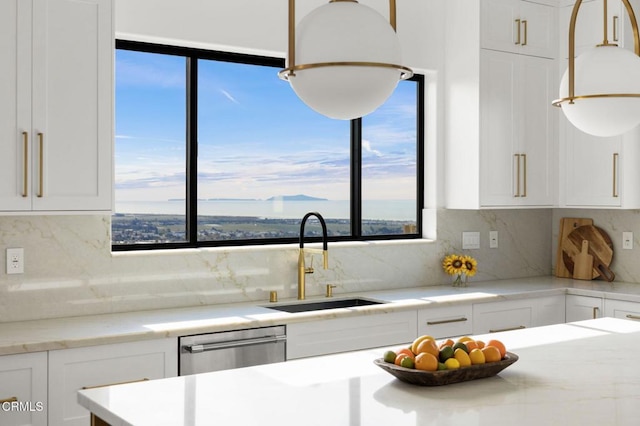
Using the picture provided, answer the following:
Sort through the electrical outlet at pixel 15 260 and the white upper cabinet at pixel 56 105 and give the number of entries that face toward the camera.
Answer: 2

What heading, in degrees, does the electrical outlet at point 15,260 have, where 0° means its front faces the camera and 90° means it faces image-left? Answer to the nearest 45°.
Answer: approximately 0°

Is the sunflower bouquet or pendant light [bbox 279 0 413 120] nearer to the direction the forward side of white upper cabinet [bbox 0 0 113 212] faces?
the pendant light

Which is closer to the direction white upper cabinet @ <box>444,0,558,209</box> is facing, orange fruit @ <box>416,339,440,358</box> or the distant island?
the orange fruit

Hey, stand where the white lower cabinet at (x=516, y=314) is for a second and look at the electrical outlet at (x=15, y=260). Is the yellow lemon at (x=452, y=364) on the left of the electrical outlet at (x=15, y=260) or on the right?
left

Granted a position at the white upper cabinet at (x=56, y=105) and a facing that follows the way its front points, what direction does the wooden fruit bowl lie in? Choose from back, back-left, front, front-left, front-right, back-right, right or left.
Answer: front-left

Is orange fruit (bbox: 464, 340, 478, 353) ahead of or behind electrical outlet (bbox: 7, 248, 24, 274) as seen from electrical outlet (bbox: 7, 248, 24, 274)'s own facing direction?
ahead

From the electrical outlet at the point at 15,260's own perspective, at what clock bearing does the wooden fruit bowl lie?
The wooden fruit bowl is roughly at 11 o'clock from the electrical outlet.
